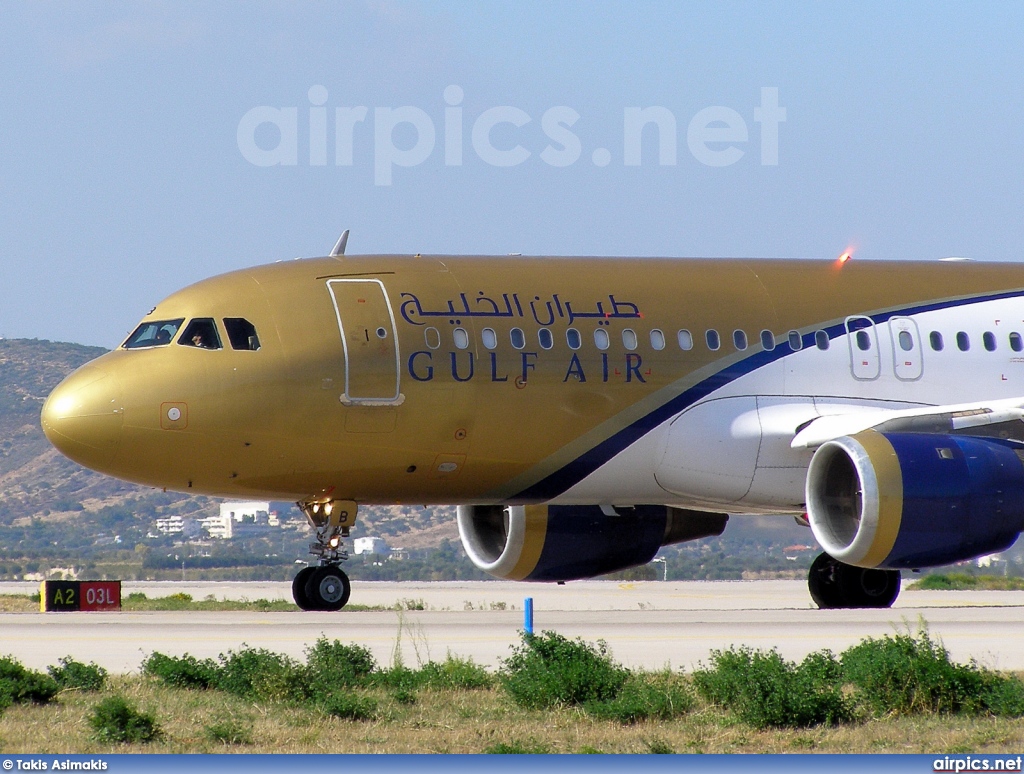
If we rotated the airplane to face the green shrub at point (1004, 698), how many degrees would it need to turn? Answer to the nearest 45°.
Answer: approximately 45° to its left

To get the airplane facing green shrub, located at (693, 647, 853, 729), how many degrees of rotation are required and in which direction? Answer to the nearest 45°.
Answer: approximately 45° to its left

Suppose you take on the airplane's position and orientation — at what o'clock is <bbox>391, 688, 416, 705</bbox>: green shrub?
The green shrub is roughly at 11 o'clock from the airplane.

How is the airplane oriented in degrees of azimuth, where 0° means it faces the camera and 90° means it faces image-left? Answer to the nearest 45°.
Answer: approximately 45°

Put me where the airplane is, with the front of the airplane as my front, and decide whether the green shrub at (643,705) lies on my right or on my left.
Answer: on my left
